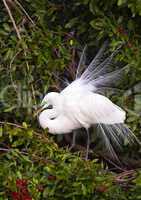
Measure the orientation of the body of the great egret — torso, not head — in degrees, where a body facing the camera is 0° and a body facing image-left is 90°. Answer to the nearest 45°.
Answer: approximately 90°
